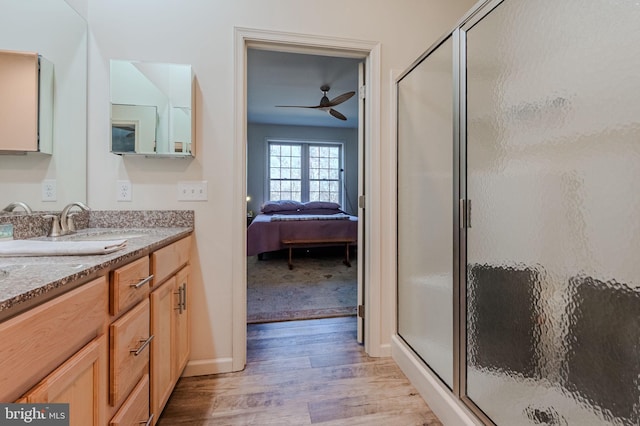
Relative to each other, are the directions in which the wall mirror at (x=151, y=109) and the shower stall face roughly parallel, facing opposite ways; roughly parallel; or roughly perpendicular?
roughly perpendicular

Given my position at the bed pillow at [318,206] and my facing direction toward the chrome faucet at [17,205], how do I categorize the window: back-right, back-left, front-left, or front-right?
back-right

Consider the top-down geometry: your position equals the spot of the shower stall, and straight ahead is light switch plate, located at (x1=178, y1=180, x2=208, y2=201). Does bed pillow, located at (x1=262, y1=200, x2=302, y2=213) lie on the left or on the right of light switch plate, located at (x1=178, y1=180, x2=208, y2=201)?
right

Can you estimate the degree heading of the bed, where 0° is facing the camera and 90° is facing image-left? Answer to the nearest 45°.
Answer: approximately 0°

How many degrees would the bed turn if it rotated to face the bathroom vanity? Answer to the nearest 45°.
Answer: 0° — it already faces it

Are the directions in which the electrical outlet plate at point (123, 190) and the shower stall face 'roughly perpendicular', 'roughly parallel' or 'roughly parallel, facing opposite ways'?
roughly perpendicular

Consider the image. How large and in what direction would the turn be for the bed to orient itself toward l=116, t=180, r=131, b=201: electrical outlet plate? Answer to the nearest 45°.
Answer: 0° — it already faces it

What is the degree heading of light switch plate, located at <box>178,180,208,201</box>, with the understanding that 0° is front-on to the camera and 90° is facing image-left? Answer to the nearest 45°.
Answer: approximately 0°

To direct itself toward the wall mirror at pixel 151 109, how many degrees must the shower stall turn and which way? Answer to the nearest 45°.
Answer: approximately 45° to its right

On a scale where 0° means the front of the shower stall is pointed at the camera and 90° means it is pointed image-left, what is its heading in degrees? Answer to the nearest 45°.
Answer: approximately 45°

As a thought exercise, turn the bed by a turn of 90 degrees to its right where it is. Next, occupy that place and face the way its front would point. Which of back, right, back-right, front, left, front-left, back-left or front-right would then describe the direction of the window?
right

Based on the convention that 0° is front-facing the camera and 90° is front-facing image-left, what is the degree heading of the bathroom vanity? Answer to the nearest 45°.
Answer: approximately 315°

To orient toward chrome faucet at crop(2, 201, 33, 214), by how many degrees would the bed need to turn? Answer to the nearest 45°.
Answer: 0° — it already faces it

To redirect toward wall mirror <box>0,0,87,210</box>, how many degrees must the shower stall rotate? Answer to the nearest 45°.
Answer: approximately 45° to its right
